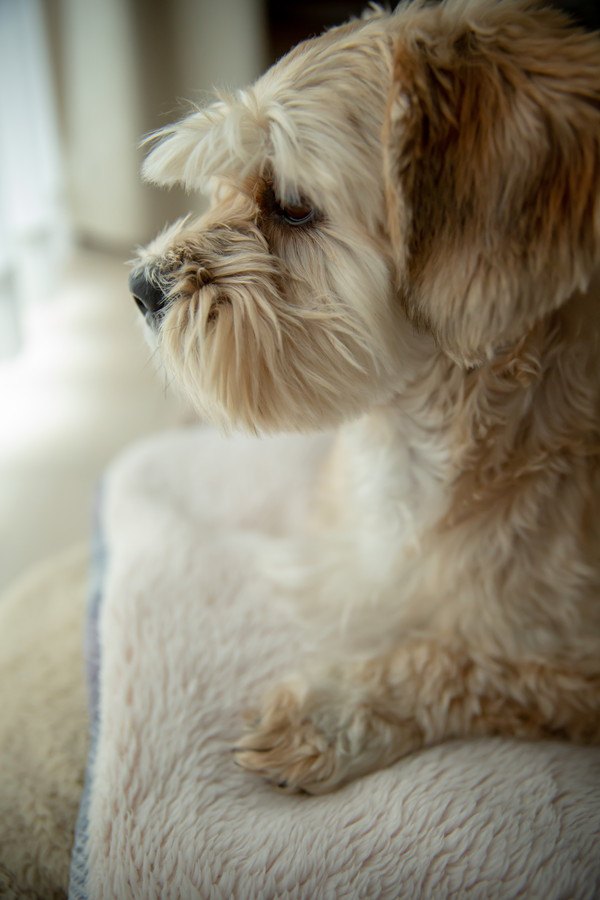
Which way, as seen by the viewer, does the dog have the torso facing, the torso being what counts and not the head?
to the viewer's left
